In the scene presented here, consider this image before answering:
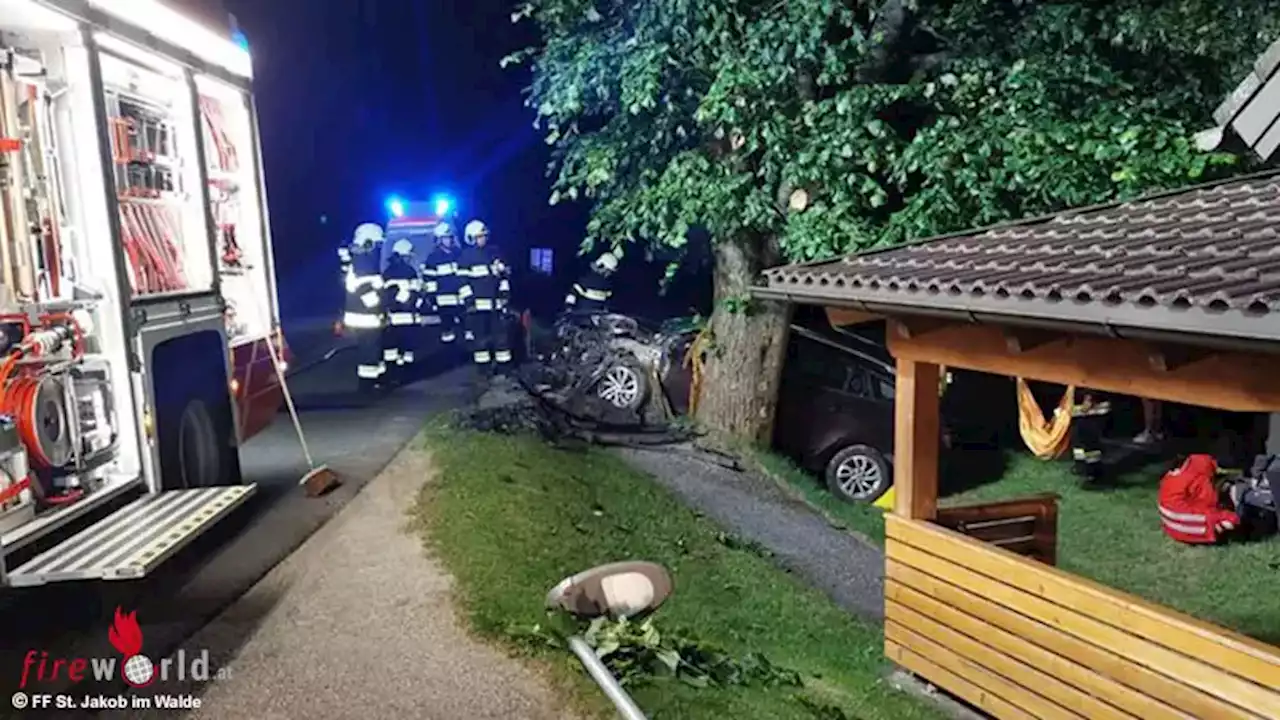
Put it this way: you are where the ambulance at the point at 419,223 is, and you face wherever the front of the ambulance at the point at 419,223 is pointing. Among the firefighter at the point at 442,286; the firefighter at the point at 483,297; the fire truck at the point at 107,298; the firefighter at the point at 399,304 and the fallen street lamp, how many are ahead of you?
5

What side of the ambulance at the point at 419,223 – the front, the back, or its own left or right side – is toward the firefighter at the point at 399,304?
front

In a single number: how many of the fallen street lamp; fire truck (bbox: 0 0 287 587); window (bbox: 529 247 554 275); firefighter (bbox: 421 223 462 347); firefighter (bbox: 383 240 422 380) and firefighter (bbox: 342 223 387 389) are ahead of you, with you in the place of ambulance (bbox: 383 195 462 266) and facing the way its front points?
5

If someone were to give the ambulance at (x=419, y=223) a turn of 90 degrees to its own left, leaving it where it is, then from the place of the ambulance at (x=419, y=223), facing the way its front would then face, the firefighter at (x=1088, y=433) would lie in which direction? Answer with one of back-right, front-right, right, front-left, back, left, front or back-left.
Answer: front-right

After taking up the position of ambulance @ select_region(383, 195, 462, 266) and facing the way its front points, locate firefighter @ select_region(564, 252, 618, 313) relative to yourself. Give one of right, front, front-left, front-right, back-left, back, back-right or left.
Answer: front-left

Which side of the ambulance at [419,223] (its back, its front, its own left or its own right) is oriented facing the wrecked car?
front

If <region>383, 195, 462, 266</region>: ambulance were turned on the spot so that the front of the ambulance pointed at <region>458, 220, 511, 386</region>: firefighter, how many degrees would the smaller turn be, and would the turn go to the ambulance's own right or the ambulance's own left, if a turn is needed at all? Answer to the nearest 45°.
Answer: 0° — it already faces them

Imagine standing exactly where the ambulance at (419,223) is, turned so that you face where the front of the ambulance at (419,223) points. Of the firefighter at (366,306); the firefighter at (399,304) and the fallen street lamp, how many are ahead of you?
3

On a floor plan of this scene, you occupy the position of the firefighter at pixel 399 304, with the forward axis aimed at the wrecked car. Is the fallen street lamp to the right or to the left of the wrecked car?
right

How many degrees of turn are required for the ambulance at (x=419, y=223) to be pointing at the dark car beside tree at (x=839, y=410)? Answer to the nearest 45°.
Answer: approximately 45° to its left

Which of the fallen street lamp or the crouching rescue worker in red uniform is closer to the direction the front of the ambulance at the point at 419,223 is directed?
the fallen street lamp

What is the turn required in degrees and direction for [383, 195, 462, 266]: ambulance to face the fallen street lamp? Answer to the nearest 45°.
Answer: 0° — it already faces it

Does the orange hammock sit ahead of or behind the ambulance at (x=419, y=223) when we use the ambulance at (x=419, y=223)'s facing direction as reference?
ahead

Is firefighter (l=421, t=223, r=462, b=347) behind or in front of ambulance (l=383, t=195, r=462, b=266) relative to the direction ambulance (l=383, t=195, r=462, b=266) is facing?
in front
